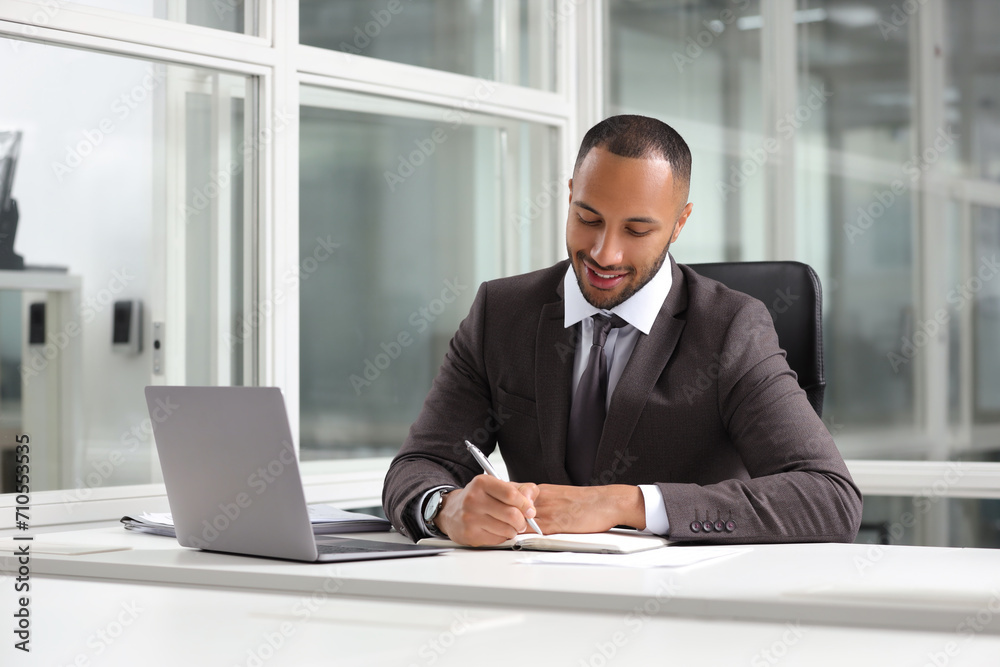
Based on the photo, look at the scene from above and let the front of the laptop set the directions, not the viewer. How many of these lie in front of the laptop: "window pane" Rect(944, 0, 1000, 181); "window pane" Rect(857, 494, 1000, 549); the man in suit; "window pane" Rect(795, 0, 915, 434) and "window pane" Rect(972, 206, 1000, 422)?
5

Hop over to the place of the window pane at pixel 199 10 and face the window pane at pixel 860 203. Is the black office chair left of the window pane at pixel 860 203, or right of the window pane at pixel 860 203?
right

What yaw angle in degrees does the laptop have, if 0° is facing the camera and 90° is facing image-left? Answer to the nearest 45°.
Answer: approximately 225°

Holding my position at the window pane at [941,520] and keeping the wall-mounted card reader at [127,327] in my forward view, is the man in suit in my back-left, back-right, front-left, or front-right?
front-left

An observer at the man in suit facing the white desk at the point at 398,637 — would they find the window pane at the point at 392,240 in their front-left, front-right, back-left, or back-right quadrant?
back-right

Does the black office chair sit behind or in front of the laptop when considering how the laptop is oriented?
in front

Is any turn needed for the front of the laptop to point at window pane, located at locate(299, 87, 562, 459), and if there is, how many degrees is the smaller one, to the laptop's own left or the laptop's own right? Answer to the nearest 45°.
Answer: approximately 45° to the laptop's own left

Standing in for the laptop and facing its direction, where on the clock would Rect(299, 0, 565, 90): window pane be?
The window pane is roughly at 11 o'clock from the laptop.

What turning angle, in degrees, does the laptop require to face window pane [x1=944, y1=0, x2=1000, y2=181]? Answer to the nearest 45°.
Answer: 0° — it already faces it

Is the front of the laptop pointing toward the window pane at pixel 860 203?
yes

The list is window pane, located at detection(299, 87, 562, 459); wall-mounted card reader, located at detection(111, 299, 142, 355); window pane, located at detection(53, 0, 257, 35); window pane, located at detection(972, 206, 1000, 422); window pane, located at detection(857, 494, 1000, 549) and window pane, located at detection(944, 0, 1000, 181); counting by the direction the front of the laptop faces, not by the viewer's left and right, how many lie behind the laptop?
0

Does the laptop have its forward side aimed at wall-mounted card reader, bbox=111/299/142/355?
no

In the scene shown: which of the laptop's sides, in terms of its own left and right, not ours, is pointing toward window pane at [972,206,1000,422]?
front
